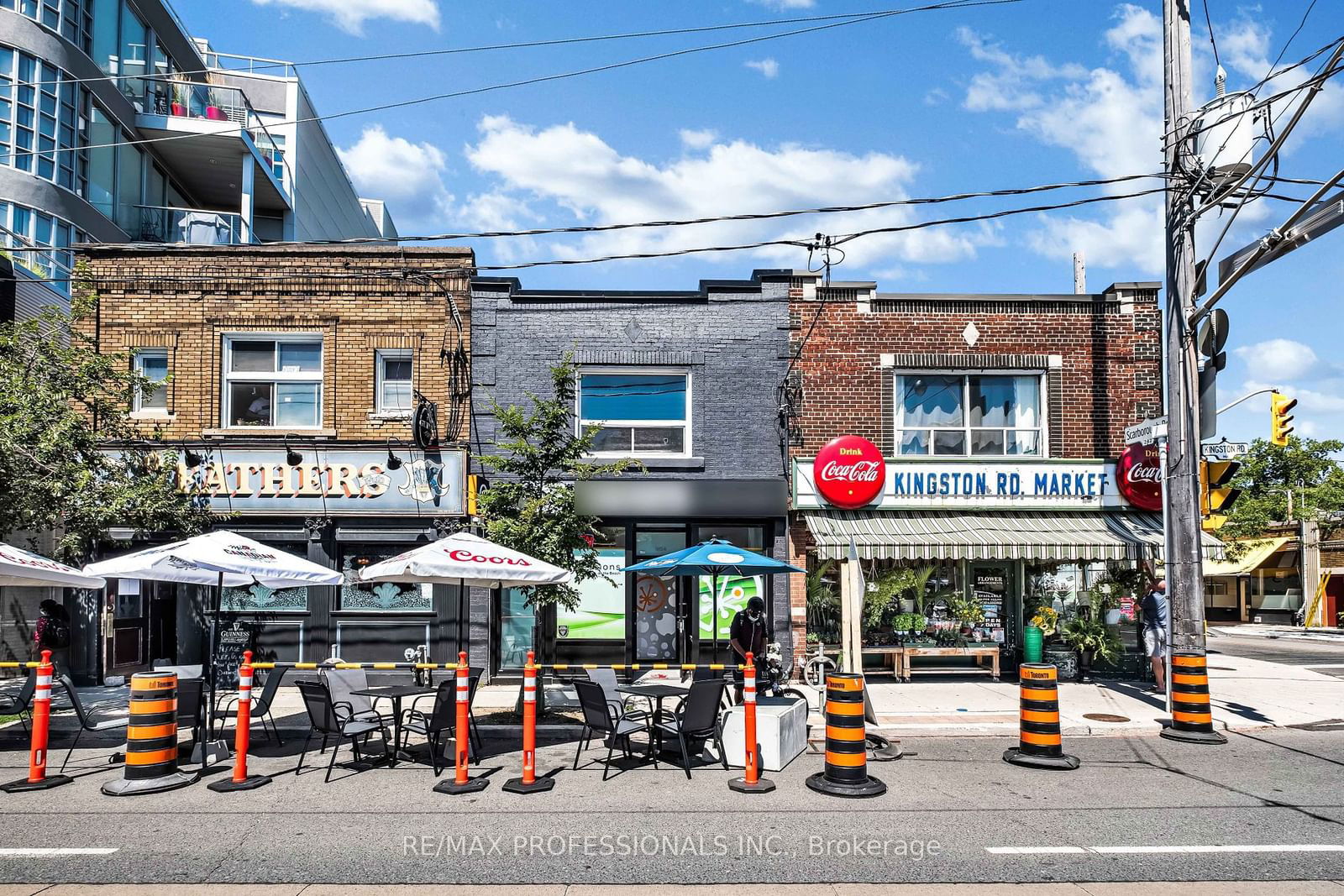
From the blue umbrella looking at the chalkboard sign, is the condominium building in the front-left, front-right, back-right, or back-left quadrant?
front-right

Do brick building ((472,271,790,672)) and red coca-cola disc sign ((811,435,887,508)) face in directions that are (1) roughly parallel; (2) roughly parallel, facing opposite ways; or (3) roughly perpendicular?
roughly parallel

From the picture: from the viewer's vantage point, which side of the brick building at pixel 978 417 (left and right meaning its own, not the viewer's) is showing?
front

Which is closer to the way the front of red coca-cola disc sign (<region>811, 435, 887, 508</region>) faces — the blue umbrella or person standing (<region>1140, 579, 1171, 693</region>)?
the blue umbrella

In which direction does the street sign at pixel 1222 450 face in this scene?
toward the camera

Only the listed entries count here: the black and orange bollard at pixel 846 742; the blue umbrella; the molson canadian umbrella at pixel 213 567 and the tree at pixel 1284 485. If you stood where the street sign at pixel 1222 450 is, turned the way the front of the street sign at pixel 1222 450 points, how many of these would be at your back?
1

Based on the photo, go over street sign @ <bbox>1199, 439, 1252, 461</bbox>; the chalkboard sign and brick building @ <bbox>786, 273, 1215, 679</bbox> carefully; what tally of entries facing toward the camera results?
3

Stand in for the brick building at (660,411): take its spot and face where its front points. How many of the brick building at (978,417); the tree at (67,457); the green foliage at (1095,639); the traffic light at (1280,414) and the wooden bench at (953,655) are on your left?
4

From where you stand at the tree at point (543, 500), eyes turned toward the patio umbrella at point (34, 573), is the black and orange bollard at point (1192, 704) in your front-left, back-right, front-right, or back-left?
back-left

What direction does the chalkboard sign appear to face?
toward the camera

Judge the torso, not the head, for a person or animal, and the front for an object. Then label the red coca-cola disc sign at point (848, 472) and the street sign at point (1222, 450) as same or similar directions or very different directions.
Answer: same or similar directions

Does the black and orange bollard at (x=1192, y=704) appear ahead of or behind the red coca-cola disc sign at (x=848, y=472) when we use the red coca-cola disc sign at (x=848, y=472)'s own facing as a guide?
ahead

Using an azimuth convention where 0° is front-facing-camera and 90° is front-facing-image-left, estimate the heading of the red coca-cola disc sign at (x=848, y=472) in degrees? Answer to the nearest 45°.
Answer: approximately 0°

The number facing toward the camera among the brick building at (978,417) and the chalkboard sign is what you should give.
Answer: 2
